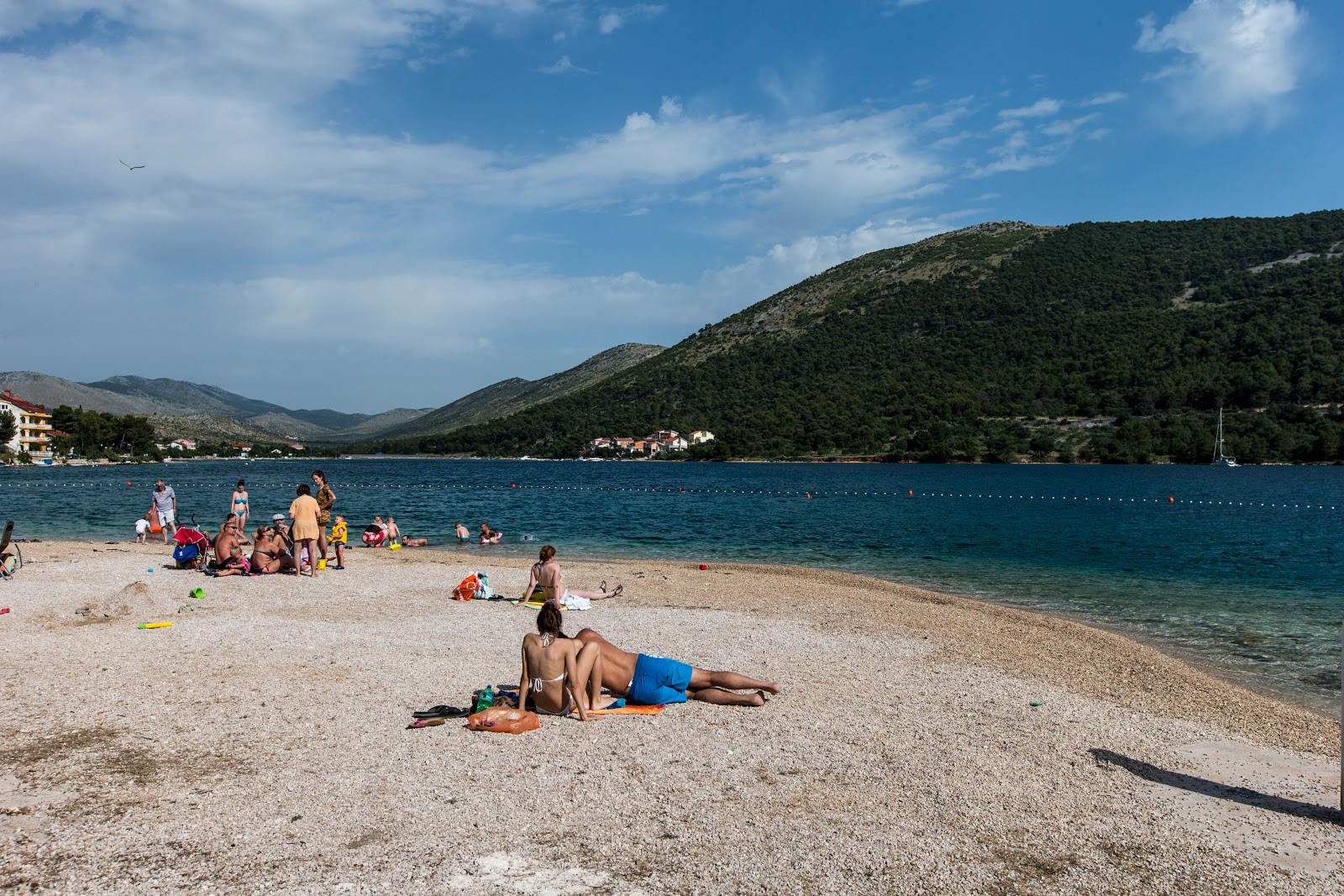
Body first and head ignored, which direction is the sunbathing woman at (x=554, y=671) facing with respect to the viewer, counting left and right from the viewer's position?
facing away from the viewer and to the right of the viewer

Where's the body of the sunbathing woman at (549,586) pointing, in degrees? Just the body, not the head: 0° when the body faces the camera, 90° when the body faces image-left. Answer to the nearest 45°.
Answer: approximately 225°

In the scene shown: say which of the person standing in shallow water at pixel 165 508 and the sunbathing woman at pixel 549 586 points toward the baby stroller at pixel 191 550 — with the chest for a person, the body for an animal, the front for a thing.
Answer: the person standing in shallow water

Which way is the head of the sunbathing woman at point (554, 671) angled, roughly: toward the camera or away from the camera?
away from the camera

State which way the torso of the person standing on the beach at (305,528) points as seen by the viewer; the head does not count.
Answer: away from the camera
